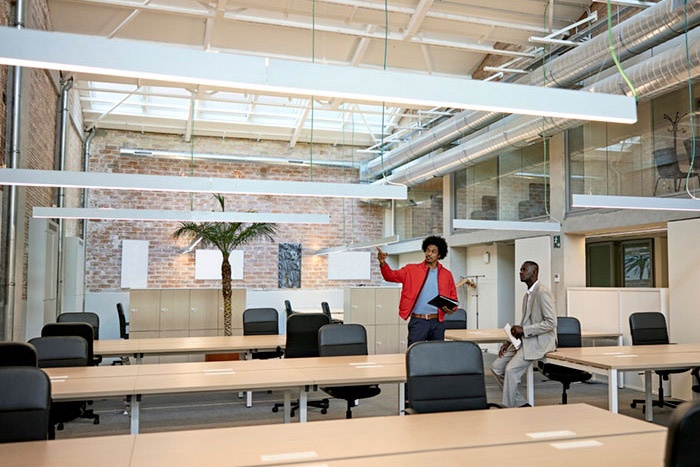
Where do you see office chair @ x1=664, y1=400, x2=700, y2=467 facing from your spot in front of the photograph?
facing away from the viewer and to the left of the viewer

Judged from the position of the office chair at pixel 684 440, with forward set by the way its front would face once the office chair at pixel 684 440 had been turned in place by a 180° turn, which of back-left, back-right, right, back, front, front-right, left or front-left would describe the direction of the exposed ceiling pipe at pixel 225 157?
back

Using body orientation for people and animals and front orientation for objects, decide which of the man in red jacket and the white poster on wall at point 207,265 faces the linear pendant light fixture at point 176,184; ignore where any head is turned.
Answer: the white poster on wall

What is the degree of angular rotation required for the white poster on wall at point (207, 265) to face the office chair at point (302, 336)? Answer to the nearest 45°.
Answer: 0° — it already faces it

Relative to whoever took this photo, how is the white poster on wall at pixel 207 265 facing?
facing the viewer

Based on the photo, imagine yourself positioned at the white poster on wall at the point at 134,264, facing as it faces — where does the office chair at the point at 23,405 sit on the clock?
The office chair is roughly at 12 o'clock from the white poster on wall.

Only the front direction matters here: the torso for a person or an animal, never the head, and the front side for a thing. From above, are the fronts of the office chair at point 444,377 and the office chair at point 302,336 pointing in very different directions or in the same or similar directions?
same or similar directions

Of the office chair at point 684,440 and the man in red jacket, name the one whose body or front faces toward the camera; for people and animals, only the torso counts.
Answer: the man in red jacket

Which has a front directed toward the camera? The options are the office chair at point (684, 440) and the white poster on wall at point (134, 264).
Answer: the white poster on wall

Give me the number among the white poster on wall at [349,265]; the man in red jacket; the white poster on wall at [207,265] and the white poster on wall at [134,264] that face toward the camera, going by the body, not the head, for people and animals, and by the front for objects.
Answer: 4

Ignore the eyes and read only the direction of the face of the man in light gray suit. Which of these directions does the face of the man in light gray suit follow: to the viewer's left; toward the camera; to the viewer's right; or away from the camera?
to the viewer's left

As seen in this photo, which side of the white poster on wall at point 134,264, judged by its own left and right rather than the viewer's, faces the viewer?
front
